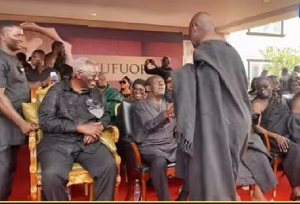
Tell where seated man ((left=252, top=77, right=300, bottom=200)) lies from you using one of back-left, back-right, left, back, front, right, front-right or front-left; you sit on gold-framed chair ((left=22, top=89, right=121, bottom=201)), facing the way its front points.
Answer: left

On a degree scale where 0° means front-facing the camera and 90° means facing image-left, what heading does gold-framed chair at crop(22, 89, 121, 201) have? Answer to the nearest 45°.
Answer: approximately 0°

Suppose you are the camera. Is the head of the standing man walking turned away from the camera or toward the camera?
away from the camera

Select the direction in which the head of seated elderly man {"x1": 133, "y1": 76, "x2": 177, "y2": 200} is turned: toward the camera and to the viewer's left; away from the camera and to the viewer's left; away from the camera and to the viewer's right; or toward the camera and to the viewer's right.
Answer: toward the camera and to the viewer's right

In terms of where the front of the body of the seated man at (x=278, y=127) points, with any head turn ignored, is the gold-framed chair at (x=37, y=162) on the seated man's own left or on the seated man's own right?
on the seated man's own right

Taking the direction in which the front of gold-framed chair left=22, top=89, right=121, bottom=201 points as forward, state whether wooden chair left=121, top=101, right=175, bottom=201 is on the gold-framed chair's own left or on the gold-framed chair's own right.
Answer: on the gold-framed chair's own left

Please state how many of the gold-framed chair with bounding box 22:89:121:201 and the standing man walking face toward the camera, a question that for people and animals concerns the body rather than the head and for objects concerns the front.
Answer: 1

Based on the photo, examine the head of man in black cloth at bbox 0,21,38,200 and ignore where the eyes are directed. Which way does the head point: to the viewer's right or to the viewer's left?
to the viewer's right

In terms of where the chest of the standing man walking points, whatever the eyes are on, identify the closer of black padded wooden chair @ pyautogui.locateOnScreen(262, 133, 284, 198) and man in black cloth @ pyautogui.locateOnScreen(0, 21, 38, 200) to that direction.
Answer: the man in black cloth

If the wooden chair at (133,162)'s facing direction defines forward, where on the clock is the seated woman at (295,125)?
The seated woman is roughly at 10 o'clock from the wooden chair.
